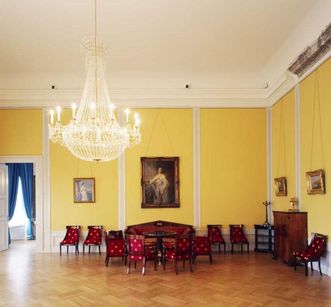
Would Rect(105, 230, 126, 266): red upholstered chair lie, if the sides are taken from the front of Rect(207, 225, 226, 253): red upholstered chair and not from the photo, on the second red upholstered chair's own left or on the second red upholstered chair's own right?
on the second red upholstered chair's own right

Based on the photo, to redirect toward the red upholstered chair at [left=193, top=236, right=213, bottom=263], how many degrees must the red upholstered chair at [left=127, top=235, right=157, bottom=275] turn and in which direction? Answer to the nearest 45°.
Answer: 0° — it already faces it

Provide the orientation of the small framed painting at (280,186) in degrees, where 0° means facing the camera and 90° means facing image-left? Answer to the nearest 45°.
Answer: approximately 45°

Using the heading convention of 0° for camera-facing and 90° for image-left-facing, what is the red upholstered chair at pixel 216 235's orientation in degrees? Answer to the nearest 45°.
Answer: approximately 315°

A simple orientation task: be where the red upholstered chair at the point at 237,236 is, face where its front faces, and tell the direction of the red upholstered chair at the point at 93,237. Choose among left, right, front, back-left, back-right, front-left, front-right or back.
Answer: back-right

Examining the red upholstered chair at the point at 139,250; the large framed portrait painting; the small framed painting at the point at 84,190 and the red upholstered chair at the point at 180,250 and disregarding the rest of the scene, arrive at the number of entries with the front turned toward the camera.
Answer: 2

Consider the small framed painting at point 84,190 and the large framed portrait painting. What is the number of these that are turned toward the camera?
2

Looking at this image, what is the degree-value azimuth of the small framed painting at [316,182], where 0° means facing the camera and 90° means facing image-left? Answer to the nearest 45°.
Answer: approximately 45°

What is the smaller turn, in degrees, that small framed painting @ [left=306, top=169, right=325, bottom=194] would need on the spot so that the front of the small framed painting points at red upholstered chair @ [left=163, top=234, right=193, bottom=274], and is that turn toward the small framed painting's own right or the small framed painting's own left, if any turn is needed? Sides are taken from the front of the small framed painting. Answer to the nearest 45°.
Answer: approximately 45° to the small framed painting's own right
